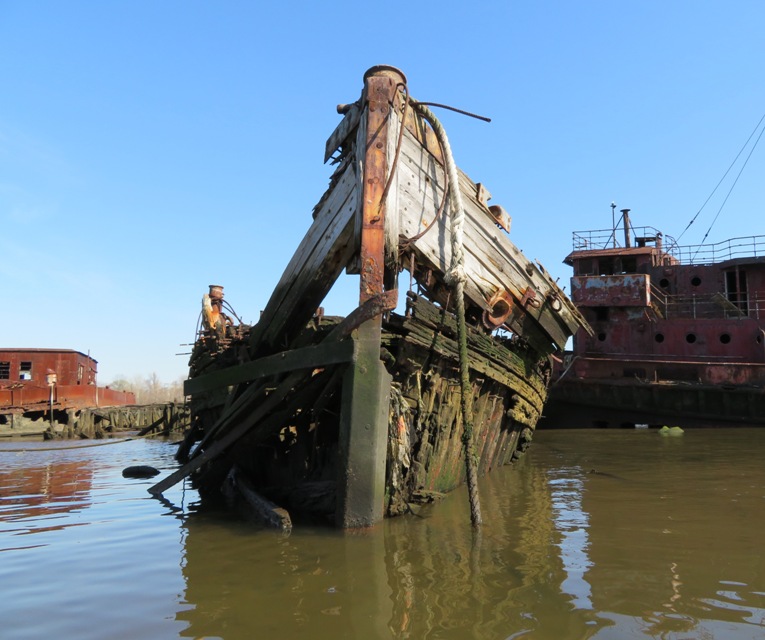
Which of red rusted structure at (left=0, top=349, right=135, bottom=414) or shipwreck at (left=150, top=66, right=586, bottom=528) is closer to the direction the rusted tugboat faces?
the red rusted structure

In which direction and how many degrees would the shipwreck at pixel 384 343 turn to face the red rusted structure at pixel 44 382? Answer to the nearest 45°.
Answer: approximately 135° to its right

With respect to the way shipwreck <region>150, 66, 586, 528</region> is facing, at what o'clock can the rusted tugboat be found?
The rusted tugboat is roughly at 7 o'clock from the shipwreck.

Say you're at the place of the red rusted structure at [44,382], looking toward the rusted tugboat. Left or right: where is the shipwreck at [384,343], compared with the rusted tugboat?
right

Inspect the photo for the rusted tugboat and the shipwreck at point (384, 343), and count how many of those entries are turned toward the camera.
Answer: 1

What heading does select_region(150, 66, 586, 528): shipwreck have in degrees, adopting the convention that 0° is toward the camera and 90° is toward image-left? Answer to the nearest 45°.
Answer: approximately 0°
